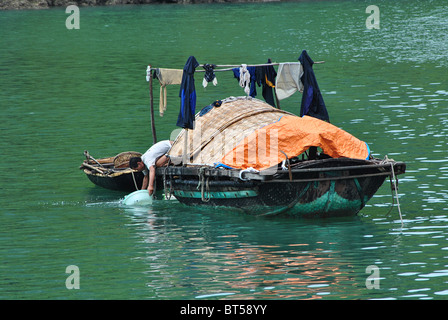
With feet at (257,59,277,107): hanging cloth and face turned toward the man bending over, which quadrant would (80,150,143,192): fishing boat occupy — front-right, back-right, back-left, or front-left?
front-right

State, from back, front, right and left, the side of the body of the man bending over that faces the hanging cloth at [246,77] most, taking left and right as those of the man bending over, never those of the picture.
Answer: back

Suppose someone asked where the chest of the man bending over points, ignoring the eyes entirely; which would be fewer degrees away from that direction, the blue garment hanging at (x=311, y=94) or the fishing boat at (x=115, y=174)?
the fishing boat

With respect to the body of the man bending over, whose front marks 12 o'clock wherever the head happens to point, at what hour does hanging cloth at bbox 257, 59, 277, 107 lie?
The hanging cloth is roughly at 5 o'clock from the man bending over.

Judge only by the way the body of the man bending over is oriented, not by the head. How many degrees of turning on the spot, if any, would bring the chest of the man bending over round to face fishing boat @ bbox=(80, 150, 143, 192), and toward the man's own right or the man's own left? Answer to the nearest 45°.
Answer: approximately 45° to the man's own right

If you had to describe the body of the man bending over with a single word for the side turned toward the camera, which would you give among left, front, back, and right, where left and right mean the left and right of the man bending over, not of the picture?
left

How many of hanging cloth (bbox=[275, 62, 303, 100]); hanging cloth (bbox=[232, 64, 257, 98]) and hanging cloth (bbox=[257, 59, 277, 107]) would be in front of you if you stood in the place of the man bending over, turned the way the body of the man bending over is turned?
0

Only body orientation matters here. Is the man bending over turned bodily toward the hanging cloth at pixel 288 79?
no

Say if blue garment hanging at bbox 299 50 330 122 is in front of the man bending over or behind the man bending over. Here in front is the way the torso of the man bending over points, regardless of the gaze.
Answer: behind
